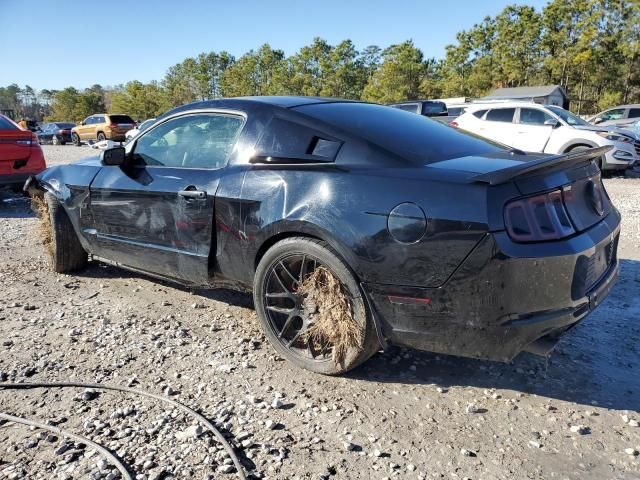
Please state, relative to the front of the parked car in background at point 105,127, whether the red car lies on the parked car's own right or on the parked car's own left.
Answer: on the parked car's own left

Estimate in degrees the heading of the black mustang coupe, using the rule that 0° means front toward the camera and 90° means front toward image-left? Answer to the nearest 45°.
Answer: approximately 135°

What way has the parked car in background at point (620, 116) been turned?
to the viewer's left

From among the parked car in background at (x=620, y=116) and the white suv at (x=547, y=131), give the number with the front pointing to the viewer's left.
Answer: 1

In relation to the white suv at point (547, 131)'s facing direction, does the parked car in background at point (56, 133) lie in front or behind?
behind

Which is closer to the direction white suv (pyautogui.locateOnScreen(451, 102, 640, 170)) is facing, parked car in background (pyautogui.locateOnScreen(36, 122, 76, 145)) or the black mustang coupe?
the black mustang coupe

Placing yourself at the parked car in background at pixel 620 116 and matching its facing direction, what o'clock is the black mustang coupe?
The black mustang coupe is roughly at 9 o'clock from the parked car in background.

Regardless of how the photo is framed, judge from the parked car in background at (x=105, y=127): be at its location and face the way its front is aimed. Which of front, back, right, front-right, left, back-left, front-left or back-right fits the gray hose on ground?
back-left

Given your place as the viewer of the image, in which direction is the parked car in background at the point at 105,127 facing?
facing away from the viewer and to the left of the viewer

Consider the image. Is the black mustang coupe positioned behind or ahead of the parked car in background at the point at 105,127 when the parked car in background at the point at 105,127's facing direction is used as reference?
behind

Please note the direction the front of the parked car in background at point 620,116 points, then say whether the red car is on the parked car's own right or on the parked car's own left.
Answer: on the parked car's own left

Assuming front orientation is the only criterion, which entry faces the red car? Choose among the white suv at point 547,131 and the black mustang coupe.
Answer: the black mustang coupe

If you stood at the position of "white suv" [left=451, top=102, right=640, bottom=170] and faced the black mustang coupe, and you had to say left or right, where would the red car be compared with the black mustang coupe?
right
